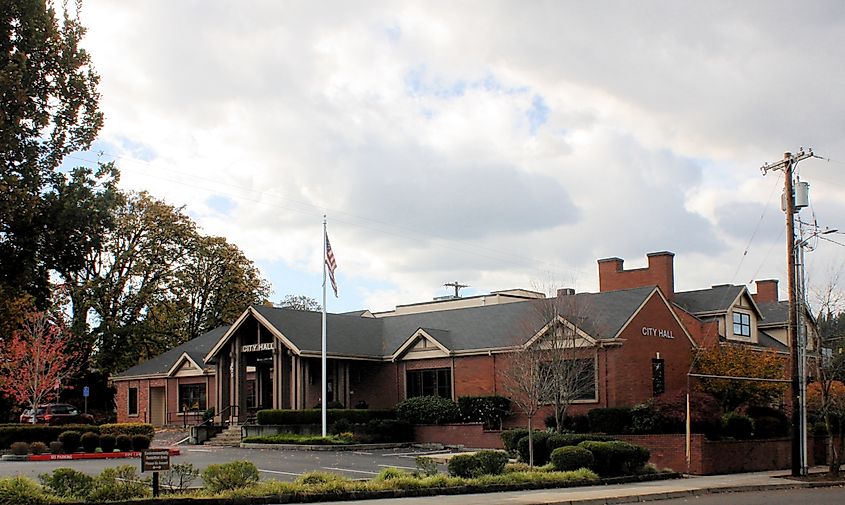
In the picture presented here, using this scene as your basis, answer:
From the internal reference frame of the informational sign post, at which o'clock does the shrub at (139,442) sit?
The shrub is roughly at 6 o'clock from the informational sign post.

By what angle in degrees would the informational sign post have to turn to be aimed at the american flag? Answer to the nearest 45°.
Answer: approximately 180°

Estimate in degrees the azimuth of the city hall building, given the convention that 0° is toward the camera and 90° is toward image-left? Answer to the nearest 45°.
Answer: approximately 45°

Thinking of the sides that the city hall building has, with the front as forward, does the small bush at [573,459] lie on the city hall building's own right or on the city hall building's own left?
on the city hall building's own left
